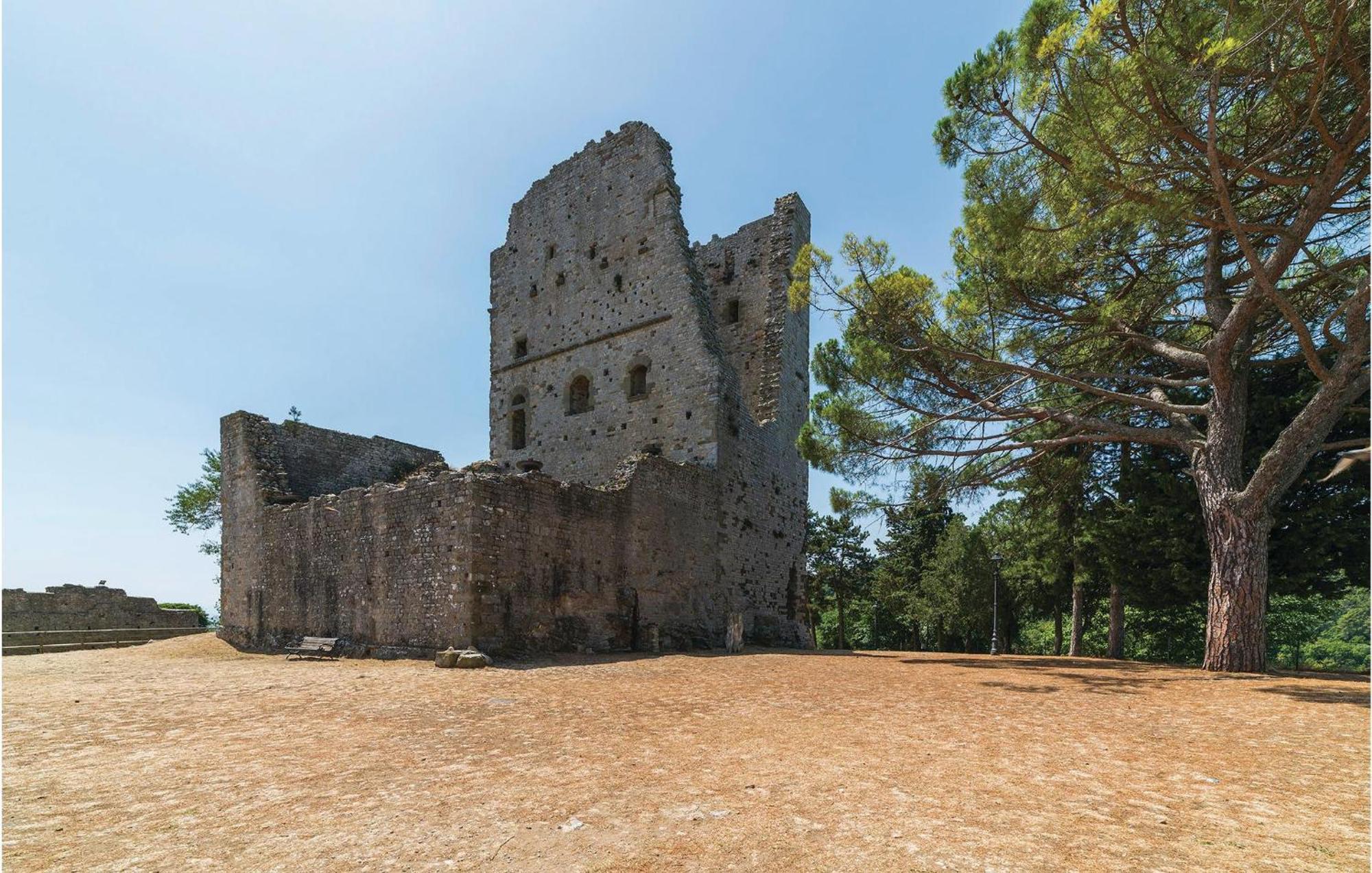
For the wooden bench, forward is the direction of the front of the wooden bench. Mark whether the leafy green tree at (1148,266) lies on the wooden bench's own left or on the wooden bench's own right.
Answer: on the wooden bench's own left

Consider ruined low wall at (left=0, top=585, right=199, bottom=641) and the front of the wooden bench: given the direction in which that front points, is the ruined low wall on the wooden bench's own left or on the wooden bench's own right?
on the wooden bench's own right

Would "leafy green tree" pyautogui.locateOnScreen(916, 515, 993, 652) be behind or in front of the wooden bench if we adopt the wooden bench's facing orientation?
behind

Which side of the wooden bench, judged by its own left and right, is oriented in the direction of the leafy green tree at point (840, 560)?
back

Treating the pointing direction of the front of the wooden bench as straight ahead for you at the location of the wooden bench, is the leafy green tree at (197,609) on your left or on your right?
on your right

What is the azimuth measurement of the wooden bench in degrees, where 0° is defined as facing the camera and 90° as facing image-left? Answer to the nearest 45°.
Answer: approximately 45°

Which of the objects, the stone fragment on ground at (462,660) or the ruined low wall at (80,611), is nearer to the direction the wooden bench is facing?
the stone fragment on ground

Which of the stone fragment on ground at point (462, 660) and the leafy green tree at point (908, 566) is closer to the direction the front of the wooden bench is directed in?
the stone fragment on ground
